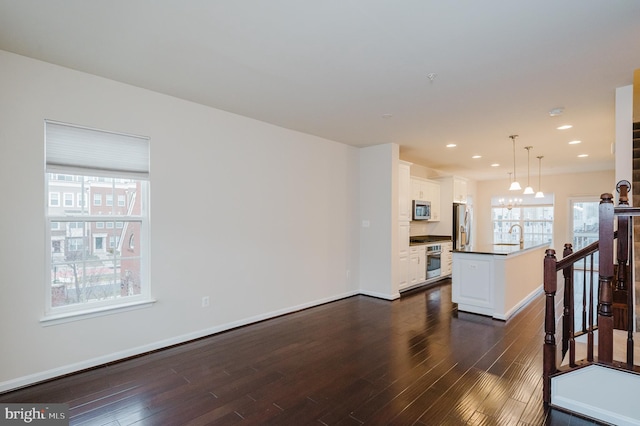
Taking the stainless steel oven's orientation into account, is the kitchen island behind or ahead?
ahead

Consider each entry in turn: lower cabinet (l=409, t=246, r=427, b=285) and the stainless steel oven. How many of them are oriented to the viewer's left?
0

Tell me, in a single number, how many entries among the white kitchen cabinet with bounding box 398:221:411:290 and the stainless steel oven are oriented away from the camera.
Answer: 0

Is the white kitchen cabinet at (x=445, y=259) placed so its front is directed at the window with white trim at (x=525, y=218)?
no

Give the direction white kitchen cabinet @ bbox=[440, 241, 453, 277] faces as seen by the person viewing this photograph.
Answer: facing the viewer and to the right of the viewer

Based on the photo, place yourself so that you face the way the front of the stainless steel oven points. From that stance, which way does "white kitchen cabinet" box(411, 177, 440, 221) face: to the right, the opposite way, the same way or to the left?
the same way

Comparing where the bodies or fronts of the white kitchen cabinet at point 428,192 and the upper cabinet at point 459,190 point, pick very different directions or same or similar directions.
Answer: same or similar directions

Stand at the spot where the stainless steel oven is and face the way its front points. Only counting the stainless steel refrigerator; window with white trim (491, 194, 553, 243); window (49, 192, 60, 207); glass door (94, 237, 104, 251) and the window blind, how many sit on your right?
3

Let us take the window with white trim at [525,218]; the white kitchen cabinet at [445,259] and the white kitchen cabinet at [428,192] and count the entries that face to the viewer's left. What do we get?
0

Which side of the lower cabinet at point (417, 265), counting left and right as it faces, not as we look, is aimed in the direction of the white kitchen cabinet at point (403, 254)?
right

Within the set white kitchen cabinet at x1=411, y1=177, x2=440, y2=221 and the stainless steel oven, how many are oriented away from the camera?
0

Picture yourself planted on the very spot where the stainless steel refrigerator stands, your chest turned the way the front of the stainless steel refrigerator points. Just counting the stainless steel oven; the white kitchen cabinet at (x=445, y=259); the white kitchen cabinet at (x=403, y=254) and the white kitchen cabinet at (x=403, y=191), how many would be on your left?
0

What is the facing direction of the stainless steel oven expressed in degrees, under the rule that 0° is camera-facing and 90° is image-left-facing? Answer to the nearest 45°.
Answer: approximately 315°

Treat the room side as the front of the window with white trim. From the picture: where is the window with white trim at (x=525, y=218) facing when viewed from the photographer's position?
facing the viewer

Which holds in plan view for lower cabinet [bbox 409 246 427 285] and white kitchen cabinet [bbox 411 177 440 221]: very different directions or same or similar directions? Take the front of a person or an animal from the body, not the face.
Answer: same or similar directions
